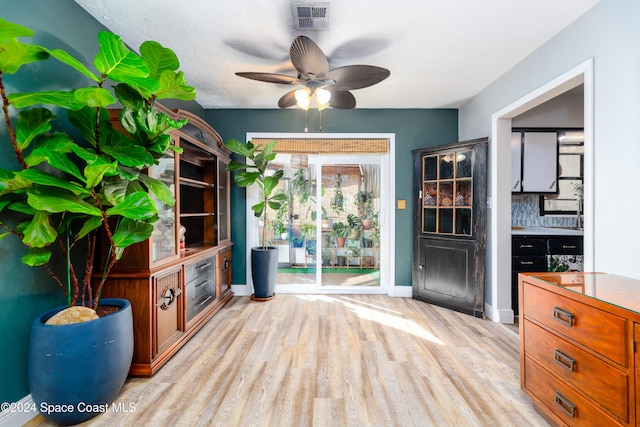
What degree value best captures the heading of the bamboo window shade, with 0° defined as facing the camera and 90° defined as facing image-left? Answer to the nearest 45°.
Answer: approximately 0°

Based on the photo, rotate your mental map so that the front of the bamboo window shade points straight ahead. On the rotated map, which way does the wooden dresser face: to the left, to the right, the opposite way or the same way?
to the right

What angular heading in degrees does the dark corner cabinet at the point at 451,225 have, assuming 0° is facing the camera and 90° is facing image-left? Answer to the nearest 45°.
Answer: approximately 45°

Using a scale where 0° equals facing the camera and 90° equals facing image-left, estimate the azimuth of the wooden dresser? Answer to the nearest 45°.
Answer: approximately 45°

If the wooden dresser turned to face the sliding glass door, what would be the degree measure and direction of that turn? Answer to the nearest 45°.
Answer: approximately 90° to its right
